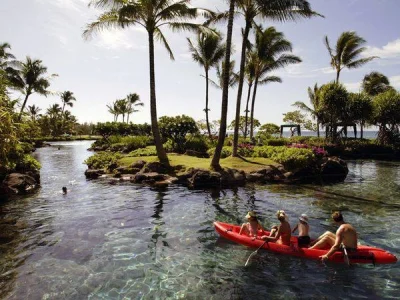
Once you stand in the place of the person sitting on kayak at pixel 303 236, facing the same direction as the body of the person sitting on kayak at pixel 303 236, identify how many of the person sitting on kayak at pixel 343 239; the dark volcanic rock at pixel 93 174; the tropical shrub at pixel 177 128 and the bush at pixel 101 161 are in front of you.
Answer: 3

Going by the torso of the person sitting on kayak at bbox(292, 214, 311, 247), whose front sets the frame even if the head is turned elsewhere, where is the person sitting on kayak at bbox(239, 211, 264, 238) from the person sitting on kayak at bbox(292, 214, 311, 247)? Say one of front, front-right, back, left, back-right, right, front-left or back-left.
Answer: front-left

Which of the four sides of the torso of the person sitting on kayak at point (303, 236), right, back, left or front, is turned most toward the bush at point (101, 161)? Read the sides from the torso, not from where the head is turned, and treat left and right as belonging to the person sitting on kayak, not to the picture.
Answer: front

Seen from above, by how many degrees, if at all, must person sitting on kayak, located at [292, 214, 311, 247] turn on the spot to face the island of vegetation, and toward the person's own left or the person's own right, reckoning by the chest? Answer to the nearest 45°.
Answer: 0° — they already face it

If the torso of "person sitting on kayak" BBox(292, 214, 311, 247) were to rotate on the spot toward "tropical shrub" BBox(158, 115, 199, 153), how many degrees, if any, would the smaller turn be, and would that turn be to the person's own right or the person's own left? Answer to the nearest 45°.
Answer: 0° — they already face it

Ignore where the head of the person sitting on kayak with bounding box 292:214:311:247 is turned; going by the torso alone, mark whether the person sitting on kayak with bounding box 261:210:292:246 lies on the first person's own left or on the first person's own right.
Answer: on the first person's own left

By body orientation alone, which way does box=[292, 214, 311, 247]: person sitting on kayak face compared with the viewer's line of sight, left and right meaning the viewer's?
facing away from the viewer and to the left of the viewer

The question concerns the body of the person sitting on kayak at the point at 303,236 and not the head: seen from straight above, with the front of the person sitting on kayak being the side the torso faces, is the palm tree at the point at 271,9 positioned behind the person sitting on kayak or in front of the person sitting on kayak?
in front

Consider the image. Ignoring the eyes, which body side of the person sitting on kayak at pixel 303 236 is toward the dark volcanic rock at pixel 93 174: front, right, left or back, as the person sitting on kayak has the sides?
front

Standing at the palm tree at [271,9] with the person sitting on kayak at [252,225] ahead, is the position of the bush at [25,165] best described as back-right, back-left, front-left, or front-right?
front-right

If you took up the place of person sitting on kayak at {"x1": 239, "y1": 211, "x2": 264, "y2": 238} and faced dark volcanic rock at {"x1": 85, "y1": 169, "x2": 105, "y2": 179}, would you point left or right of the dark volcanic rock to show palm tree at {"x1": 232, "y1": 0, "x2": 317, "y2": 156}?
right

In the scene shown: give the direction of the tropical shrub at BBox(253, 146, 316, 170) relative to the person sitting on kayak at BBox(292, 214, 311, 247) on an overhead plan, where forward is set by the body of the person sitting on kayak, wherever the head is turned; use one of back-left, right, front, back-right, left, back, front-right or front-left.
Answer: front-right

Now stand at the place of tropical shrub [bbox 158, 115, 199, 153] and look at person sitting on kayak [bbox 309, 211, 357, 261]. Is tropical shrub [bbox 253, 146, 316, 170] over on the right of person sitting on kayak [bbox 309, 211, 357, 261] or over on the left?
left

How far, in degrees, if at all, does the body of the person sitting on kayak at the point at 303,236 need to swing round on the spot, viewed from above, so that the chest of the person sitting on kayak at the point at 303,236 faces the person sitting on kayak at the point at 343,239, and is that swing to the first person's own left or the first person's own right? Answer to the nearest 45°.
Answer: approximately 180°

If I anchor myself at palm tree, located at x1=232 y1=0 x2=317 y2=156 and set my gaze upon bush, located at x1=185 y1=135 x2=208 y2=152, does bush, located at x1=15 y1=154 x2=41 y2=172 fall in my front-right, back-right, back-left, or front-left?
front-left

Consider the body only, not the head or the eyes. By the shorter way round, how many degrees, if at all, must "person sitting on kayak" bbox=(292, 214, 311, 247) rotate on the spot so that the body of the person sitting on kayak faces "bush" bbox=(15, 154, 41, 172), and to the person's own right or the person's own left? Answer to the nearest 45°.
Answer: approximately 45° to the person's own left
